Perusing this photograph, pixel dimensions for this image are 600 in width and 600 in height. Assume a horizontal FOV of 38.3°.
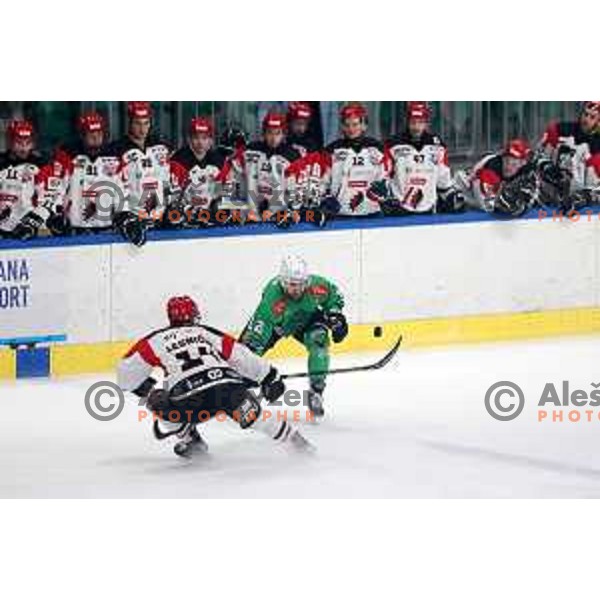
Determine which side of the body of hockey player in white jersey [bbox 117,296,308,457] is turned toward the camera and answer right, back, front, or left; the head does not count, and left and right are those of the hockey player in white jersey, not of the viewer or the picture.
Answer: back

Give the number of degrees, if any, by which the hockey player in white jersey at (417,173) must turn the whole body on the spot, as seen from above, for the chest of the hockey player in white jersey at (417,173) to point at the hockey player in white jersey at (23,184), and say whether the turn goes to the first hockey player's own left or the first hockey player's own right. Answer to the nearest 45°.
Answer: approximately 90° to the first hockey player's own right

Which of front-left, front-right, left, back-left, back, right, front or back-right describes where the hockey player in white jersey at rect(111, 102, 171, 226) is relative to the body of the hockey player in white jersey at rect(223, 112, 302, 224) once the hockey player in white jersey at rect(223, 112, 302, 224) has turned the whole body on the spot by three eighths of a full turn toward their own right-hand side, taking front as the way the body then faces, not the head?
front-left

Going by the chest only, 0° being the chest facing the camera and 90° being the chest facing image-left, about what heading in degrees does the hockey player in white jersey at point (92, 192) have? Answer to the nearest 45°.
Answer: approximately 0°

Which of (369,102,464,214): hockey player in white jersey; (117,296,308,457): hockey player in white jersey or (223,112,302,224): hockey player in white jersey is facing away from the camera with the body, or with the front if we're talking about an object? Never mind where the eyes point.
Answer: (117,296,308,457): hockey player in white jersey

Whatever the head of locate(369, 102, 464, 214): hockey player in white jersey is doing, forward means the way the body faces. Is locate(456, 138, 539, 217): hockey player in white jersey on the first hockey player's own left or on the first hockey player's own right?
on the first hockey player's own left

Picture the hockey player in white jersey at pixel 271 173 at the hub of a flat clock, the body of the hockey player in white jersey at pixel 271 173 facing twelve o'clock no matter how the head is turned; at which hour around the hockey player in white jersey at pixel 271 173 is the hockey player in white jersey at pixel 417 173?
the hockey player in white jersey at pixel 417 173 is roughly at 9 o'clock from the hockey player in white jersey at pixel 271 173.
